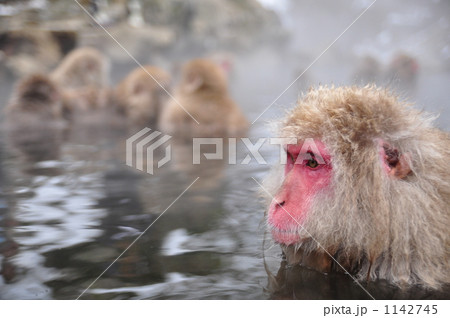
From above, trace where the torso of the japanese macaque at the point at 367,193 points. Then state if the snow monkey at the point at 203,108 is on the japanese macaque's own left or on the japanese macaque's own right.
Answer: on the japanese macaque's own right

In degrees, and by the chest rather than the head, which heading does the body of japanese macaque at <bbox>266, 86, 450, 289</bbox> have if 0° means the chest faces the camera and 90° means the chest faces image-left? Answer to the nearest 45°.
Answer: approximately 90°

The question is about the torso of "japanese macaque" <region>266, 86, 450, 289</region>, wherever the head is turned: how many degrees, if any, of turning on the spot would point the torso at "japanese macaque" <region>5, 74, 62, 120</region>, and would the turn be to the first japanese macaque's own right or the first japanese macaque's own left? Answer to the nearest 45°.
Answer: approximately 45° to the first japanese macaque's own right

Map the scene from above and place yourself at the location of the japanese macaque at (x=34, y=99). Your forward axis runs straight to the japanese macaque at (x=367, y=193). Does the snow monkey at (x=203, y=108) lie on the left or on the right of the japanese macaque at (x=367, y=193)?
left

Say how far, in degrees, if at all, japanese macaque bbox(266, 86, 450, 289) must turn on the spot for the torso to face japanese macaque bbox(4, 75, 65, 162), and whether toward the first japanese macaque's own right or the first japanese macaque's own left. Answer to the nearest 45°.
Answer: approximately 45° to the first japanese macaque's own right

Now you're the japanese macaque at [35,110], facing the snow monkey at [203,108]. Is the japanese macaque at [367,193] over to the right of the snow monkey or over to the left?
right
